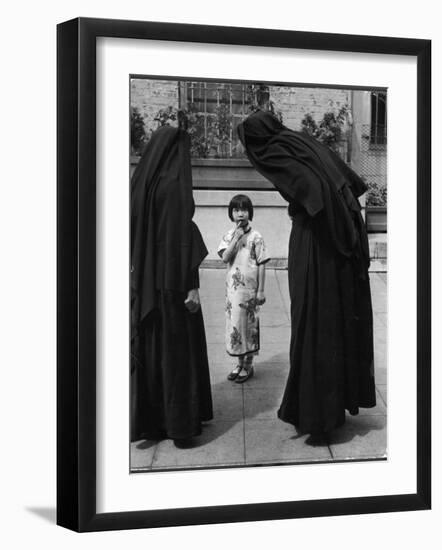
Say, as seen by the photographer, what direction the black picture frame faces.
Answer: facing the viewer and to the right of the viewer
